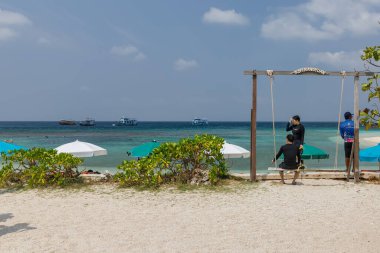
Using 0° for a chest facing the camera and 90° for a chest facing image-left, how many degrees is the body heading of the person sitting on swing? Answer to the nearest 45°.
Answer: approximately 180°

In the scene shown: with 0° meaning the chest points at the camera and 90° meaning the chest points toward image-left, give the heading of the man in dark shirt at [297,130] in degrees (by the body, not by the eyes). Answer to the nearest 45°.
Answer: approximately 45°

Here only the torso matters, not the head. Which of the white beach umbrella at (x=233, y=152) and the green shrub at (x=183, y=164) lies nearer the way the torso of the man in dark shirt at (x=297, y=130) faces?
the green shrub

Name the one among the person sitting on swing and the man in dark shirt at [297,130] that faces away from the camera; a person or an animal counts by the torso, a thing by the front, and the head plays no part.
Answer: the person sitting on swing
